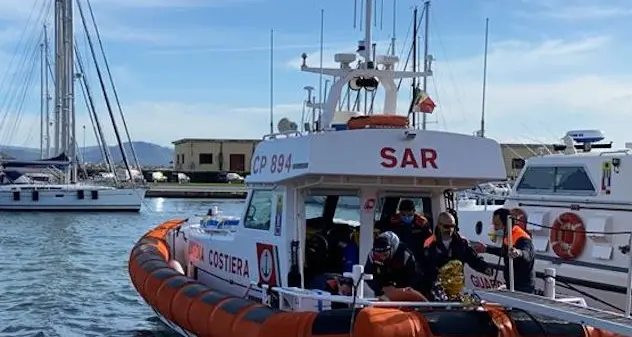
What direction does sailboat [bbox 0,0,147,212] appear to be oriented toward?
to the viewer's right

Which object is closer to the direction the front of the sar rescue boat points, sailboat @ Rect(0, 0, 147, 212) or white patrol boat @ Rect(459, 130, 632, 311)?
the sailboat

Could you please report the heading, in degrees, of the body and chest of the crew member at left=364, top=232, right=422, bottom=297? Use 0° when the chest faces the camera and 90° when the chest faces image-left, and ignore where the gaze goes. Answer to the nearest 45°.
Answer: approximately 45°

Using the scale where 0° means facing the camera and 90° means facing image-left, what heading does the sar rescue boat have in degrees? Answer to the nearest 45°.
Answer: approximately 135°

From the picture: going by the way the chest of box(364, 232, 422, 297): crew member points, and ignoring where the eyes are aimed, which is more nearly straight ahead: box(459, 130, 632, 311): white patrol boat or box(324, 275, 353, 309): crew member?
the crew member

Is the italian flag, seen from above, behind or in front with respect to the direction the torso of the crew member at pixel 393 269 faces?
behind

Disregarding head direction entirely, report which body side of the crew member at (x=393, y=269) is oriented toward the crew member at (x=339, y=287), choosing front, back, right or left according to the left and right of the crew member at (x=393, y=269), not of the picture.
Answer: right

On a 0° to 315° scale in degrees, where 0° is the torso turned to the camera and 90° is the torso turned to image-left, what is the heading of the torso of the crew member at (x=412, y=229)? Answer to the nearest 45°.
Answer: approximately 0°

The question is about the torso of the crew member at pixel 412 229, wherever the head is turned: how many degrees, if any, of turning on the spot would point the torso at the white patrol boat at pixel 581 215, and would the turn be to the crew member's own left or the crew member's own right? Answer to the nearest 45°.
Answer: approximately 135° to the crew member's own left
